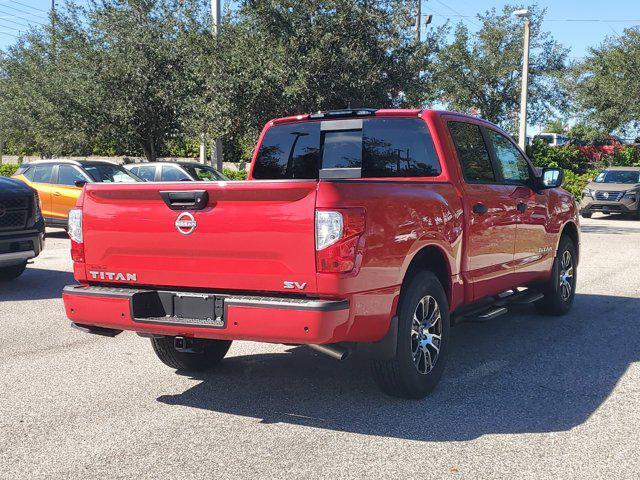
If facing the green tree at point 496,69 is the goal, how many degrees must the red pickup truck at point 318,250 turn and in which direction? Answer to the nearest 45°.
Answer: approximately 45° to its left

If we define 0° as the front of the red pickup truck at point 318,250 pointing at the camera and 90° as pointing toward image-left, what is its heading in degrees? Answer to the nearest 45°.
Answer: approximately 225°

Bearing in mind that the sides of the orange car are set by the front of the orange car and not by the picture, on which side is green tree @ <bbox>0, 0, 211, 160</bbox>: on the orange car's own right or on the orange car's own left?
on the orange car's own left

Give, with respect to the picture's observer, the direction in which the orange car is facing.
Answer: facing the viewer and to the right of the viewer

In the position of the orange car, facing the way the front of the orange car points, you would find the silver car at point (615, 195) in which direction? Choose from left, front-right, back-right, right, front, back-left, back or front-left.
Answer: front-left

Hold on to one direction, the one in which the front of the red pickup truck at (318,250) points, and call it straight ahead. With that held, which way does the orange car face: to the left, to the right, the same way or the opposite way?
to the right

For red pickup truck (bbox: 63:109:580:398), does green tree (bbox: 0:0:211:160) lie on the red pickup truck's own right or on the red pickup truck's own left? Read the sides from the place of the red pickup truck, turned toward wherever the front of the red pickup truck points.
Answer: on the red pickup truck's own left

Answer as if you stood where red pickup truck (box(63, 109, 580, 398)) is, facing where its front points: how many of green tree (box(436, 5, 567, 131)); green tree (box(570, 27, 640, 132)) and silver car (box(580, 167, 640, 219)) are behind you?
0

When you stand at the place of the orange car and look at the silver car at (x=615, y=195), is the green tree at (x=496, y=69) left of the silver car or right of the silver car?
left

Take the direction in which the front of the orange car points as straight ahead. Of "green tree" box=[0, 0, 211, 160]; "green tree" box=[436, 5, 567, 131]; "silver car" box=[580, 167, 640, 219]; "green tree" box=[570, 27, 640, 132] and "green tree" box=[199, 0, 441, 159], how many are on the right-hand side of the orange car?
0

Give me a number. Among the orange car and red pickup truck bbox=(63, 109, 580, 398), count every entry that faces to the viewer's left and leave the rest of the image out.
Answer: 0

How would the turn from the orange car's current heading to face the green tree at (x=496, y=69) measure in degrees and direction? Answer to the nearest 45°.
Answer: approximately 90° to its left

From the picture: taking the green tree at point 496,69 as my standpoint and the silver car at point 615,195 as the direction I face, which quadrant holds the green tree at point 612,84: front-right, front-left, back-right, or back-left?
front-left

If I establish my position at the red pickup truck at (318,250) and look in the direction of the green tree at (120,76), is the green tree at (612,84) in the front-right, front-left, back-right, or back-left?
front-right

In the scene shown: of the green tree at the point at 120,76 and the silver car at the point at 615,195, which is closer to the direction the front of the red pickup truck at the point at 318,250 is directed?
the silver car

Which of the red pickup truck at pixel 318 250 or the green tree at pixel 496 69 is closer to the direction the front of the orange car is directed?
the red pickup truck

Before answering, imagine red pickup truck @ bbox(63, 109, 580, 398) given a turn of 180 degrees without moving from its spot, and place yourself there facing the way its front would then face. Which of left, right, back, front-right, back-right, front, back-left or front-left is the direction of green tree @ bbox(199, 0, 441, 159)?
back-right

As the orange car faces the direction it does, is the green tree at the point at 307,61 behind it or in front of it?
in front
